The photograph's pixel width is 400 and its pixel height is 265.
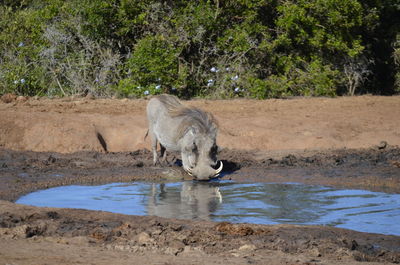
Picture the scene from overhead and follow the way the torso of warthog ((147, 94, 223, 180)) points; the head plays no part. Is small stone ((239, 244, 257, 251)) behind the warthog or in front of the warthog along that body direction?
in front

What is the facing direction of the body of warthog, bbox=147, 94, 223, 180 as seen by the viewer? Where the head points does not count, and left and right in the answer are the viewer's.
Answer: facing the viewer and to the right of the viewer

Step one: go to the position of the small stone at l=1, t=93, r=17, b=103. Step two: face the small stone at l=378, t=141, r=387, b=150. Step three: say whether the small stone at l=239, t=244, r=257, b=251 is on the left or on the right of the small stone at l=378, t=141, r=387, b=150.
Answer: right

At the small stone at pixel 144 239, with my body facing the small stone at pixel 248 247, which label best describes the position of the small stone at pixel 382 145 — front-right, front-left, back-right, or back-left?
front-left

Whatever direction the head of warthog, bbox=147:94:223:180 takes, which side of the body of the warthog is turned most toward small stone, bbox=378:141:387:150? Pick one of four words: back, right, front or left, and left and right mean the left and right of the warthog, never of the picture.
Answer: left

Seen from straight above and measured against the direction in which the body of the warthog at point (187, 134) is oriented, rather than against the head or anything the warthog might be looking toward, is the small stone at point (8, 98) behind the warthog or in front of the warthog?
behind

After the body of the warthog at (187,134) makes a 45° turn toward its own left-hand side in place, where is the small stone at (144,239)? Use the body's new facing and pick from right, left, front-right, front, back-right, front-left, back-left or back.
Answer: right
